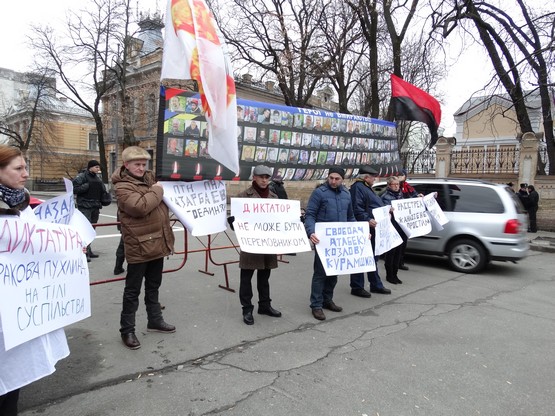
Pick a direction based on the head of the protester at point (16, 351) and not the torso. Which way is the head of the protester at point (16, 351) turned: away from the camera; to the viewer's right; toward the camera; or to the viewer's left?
to the viewer's right

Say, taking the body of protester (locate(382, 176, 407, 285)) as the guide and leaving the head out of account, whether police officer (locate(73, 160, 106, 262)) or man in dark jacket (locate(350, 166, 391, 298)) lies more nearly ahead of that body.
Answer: the man in dark jacket

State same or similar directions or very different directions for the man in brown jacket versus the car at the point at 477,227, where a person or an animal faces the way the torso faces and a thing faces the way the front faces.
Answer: very different directions

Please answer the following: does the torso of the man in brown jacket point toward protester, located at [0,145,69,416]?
no

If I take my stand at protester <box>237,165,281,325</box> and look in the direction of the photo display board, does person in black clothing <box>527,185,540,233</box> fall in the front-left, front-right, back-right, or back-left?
front-right

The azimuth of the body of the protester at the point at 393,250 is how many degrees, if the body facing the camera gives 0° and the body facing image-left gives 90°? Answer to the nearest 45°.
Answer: approximately 315°

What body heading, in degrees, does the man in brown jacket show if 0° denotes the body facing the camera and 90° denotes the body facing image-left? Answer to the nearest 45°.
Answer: approximately 315°

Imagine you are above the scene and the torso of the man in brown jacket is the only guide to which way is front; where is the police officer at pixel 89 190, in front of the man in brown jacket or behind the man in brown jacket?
behind

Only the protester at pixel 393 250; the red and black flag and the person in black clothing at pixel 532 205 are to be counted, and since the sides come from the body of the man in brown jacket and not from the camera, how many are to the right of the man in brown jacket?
0

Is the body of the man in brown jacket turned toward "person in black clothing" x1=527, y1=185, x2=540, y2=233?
no

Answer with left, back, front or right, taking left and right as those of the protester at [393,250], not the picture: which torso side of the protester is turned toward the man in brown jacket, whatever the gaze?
right

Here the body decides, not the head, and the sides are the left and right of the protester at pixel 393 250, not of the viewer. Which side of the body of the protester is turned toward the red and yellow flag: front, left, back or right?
right

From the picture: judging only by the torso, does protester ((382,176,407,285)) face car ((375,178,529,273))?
no
